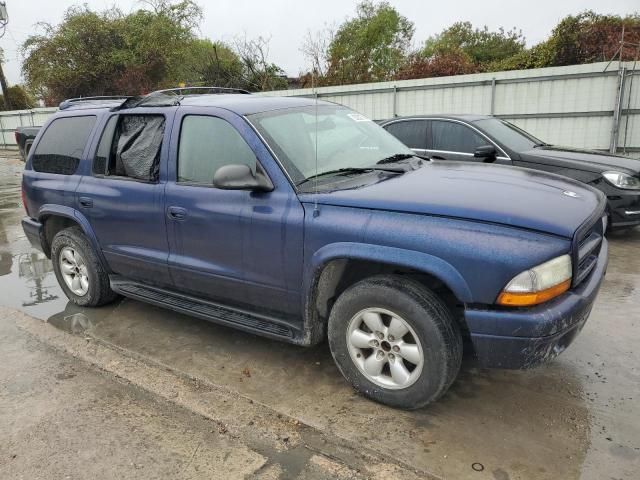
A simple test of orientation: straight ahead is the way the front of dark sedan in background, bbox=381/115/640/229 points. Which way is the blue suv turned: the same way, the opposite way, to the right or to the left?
the same way

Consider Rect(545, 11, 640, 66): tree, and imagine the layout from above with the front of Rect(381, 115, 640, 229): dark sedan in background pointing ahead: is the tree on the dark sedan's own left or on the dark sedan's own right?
on the dark sedan's own left

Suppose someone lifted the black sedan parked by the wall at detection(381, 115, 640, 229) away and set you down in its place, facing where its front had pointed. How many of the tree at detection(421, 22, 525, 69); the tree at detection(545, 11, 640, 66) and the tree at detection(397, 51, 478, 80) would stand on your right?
0

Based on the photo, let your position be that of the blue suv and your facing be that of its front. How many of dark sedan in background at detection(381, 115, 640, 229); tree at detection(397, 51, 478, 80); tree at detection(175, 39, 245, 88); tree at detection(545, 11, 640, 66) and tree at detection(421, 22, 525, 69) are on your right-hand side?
0

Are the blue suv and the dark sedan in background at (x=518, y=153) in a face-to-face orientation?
no

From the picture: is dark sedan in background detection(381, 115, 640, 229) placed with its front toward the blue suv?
no

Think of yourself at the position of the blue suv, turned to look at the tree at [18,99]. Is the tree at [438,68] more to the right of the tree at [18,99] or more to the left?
right

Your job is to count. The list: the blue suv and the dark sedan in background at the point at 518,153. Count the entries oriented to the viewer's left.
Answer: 0

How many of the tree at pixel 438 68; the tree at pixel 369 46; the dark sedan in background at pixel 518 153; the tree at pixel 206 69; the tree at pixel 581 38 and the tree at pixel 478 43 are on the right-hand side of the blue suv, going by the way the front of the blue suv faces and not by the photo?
0

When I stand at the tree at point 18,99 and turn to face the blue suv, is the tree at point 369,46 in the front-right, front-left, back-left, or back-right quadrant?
front-left

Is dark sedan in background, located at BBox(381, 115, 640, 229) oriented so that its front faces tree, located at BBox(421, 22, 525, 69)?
no

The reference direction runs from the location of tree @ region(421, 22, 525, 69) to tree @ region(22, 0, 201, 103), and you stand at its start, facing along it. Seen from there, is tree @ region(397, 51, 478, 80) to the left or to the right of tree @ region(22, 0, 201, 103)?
left

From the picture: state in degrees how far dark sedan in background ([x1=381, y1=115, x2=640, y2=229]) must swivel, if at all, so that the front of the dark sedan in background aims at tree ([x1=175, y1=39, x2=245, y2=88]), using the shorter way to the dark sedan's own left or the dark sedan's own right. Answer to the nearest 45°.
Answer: approximately 180°

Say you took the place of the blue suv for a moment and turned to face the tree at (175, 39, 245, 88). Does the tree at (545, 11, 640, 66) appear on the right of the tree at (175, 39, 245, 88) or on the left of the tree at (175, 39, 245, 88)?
right

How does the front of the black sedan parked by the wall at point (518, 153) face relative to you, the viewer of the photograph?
facing the viewer and to the right of the viewer

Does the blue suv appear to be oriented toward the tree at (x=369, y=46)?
no

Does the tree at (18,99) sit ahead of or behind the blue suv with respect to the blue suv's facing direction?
behind

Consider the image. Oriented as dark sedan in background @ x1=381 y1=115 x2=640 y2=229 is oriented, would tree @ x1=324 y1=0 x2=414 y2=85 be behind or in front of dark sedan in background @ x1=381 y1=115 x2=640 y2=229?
behind

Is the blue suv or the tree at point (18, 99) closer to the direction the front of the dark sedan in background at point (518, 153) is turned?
the blue suv
